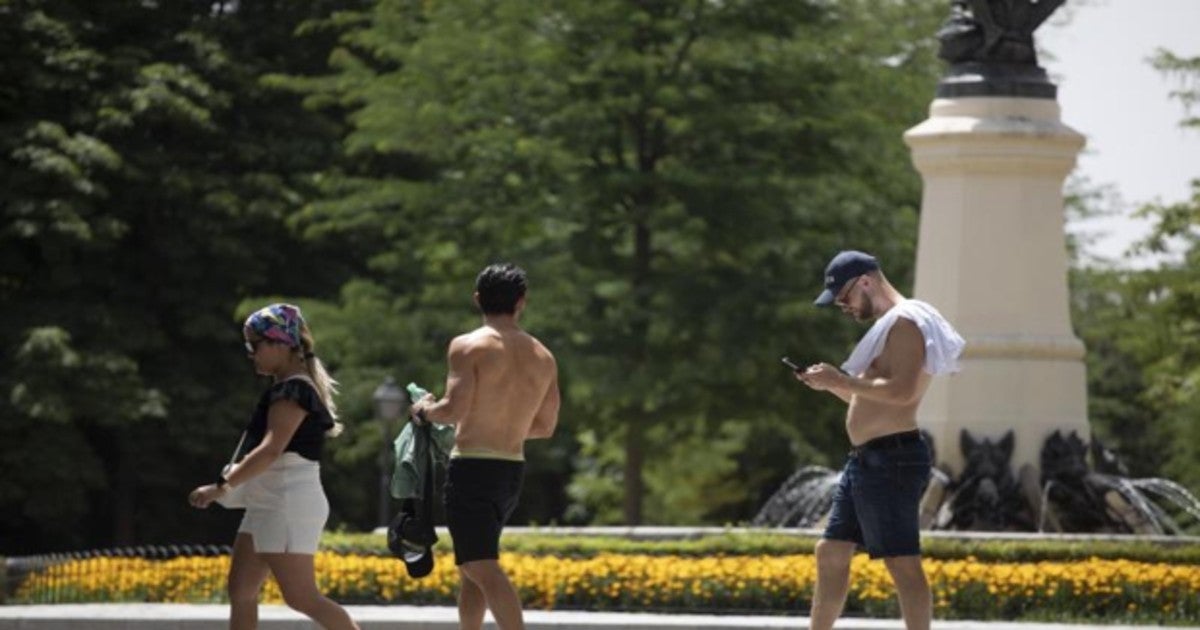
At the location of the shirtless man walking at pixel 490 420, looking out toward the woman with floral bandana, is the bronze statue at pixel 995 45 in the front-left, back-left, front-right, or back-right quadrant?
back-right

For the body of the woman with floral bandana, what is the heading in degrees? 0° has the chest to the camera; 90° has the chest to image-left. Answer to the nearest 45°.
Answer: approximately 90°

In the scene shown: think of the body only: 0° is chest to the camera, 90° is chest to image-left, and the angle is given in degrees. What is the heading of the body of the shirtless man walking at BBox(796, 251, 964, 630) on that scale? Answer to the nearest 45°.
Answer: approximately 90°

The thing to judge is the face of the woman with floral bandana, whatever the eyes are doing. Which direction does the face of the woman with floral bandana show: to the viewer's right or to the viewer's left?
to the viewer's left

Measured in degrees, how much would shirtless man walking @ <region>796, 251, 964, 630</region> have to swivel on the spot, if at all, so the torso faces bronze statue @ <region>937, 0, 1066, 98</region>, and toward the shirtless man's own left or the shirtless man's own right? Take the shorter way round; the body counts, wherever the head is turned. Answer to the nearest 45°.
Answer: approximately 90° to the shirtless man's own right

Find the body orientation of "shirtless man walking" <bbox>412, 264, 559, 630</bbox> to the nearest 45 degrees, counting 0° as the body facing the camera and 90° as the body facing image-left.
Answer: approximately 135°

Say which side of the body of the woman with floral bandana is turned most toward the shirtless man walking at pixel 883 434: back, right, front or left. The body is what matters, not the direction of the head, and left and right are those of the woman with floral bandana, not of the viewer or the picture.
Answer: back

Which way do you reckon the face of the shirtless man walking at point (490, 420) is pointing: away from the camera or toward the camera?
away from the camera

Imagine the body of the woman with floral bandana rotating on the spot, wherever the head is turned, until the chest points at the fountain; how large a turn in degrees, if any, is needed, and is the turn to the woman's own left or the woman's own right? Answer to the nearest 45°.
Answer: approximately 135° to the woman's own right

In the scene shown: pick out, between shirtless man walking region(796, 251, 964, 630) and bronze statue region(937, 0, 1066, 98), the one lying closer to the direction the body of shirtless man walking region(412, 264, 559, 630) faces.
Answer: the bronze statue
